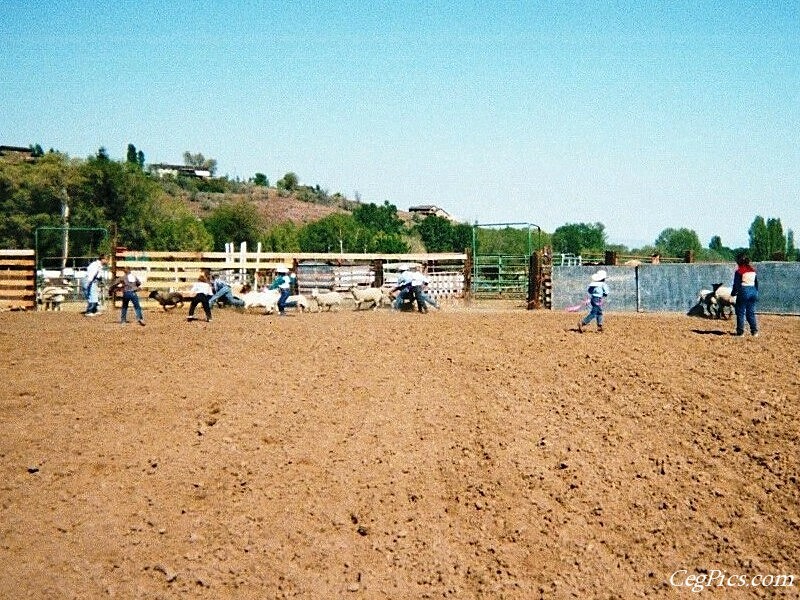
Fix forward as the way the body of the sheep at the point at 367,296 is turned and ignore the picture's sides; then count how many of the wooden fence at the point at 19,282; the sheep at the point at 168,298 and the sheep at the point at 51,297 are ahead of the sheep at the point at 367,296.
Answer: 3

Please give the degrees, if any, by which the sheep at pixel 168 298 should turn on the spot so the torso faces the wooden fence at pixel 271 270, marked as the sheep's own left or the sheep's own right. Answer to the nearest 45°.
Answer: approximately 135° to the sheep's own right

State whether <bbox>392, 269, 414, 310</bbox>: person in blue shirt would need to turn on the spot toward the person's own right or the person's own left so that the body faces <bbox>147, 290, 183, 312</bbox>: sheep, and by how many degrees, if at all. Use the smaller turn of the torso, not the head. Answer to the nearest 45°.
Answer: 0° — they already face it

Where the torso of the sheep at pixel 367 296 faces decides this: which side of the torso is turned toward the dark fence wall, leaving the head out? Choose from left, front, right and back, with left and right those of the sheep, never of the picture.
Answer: back

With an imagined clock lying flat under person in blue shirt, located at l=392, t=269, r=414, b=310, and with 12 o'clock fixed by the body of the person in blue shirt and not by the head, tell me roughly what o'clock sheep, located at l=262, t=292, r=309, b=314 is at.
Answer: The sheep is roughly at 12 o'clock from the person in blue shirt.

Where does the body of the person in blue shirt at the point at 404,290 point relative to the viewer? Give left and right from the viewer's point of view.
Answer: facing to the left of the viewer
